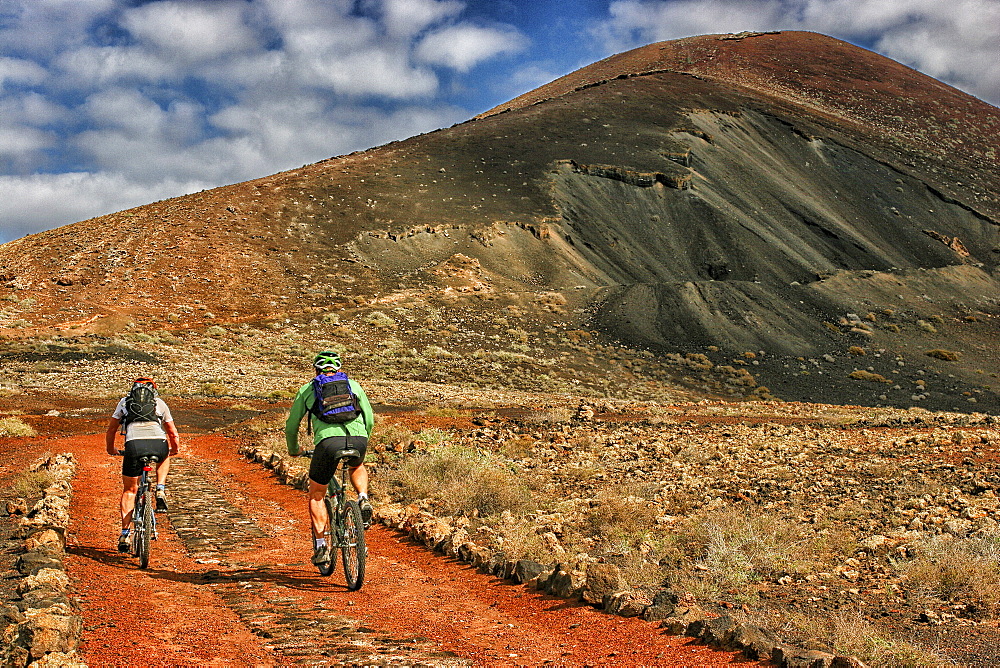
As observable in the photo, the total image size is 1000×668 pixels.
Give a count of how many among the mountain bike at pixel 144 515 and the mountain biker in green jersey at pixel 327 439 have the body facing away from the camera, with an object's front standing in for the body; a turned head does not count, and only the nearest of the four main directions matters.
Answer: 2

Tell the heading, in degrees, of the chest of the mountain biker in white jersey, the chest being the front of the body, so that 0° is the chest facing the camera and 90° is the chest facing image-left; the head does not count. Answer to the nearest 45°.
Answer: approximately 180°

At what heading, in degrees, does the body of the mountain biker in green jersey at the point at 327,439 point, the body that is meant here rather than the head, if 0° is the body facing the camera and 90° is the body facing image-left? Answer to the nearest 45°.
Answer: approximately 180°

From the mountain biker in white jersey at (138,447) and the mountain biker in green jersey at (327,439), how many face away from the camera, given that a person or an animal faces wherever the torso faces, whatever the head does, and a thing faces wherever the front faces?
2

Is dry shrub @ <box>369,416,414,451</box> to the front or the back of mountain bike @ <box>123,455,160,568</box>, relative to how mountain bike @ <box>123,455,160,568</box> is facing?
to the front

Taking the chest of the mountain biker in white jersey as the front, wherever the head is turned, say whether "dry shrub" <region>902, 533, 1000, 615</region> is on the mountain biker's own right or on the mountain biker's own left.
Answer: on the mountain biker's own right

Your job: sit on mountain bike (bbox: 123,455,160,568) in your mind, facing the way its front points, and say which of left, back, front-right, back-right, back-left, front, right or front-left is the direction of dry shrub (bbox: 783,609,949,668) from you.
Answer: back-right

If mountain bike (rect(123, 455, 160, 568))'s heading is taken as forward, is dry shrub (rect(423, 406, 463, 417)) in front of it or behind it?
in front

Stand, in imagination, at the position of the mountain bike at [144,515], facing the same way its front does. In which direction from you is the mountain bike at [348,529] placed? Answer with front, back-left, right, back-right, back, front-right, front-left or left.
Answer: back-right

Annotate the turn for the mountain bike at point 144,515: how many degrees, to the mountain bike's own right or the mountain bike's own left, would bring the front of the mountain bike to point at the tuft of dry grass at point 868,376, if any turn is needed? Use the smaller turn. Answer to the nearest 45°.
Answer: approximately 45° to the mountain bike's own right

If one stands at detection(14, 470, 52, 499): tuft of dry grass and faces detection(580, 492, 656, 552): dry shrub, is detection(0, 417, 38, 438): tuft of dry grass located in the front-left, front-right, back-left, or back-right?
back-left

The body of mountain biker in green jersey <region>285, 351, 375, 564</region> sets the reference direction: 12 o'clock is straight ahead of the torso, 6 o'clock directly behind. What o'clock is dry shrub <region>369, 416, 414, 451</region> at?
The dry shrub is roughly at 12 o'clock from the mountain biker in green jersey.

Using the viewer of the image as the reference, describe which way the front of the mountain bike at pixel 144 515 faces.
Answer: facing away from the viewer
